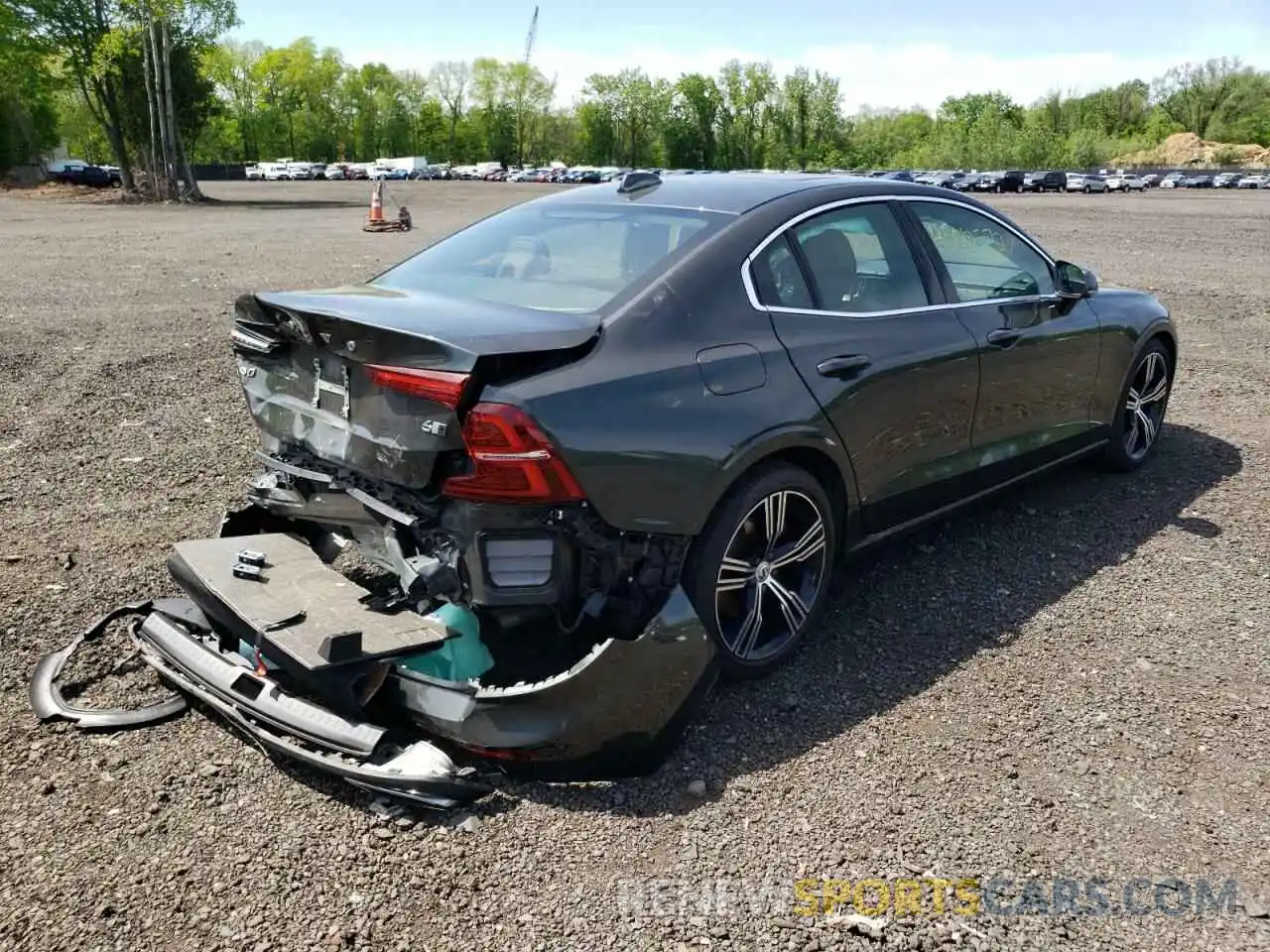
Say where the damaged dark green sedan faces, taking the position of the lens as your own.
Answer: facing away from the viewer and to the right of the viewer
